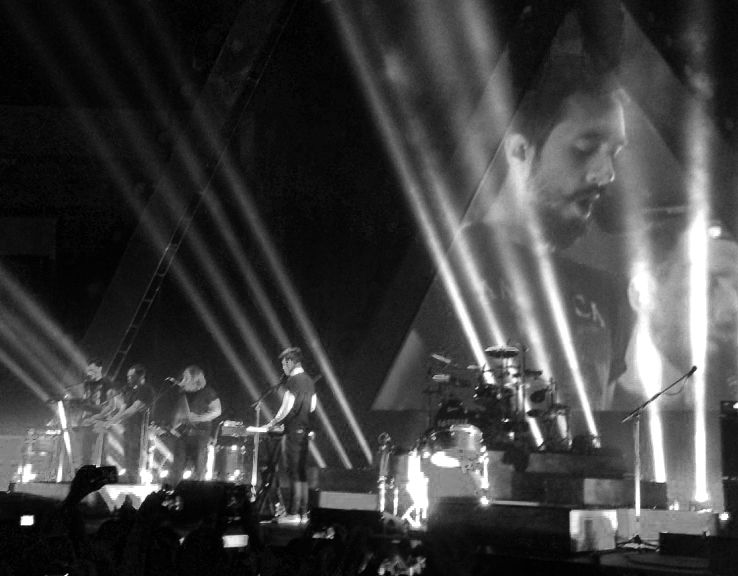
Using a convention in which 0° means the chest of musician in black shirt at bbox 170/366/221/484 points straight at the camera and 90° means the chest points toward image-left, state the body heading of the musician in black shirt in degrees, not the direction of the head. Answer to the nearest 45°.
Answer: approximately 45°

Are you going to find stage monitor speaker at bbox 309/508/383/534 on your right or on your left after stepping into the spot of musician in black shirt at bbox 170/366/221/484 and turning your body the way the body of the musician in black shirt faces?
on your left

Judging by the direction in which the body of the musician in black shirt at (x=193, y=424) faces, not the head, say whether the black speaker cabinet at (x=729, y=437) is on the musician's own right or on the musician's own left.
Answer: on the musician's own left

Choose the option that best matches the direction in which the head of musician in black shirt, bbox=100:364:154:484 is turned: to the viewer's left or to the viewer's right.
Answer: to the viewer's left

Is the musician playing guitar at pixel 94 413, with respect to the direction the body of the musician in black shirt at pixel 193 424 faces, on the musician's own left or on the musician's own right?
on the musician's own right

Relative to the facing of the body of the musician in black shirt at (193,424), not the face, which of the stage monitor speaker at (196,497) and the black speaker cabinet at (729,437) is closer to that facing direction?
the stage monitor speaker

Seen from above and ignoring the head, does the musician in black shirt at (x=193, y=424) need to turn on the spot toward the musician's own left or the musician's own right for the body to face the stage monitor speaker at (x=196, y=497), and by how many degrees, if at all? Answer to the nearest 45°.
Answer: approximately 45° to the musician's own left

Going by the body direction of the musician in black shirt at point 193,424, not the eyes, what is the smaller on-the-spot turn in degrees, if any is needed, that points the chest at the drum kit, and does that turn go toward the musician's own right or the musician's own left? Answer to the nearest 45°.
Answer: approximately 135° to the musician's own left
